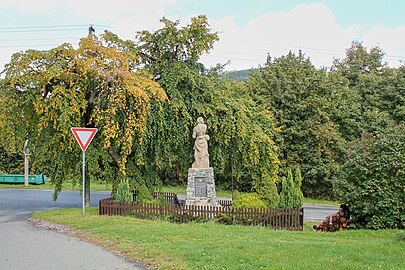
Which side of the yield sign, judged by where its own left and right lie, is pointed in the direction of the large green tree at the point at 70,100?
back

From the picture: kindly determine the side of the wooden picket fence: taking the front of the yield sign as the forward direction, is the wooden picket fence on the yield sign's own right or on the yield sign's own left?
on the yield sign's own left

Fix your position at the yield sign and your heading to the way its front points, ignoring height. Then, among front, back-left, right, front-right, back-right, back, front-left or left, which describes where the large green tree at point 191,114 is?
back-left

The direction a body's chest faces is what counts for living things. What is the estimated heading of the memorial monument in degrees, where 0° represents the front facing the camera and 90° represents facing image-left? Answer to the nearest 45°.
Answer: approximately 0°

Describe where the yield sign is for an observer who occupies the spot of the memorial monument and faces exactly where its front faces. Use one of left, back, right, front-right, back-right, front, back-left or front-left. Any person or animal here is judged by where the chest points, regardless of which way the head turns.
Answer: front-right

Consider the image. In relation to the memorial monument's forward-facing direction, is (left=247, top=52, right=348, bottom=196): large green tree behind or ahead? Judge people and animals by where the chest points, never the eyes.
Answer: behind

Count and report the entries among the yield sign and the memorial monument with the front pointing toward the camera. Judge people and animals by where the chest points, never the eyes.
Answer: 2

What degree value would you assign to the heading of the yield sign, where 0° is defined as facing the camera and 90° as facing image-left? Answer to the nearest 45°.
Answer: approximately 0°

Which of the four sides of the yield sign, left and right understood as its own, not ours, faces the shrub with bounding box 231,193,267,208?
left
